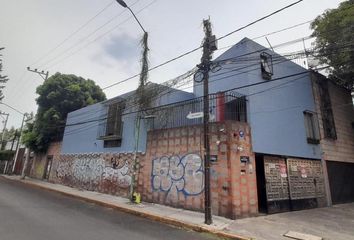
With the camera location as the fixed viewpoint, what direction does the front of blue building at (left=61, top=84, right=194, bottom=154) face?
facing the viewer and to the left of the viewer

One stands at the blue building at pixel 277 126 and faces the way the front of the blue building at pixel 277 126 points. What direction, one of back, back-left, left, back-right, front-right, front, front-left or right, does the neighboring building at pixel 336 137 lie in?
left

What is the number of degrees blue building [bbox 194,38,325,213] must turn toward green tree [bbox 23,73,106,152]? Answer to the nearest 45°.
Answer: approximately 135° to its right

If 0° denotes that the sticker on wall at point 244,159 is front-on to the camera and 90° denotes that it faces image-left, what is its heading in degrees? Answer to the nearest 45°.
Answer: approximately 0°

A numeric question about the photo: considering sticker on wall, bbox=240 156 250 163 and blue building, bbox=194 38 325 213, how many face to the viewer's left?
0
